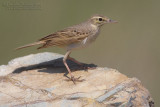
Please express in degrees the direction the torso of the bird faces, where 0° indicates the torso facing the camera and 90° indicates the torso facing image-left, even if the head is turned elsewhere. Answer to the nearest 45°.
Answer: approximately 270°
